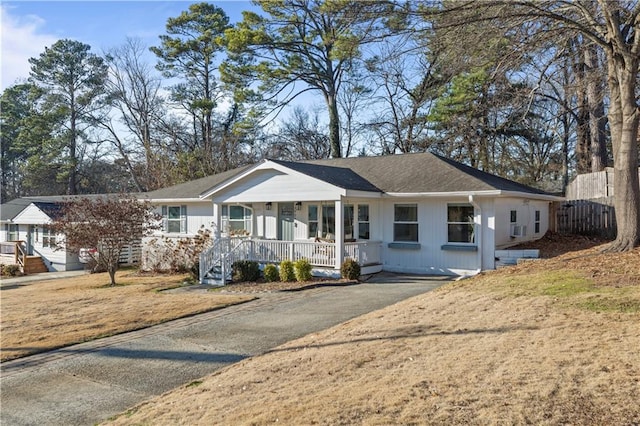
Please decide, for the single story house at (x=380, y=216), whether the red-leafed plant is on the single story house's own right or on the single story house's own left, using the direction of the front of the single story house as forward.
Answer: on the single story house's own right

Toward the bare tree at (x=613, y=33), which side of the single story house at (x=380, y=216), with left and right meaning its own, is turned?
left

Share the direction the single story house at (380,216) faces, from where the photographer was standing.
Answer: facing the viewer and to the left of the viewer

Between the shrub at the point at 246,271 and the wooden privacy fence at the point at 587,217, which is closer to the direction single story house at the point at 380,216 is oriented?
the shrub

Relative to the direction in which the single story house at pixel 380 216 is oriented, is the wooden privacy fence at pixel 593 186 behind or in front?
behind

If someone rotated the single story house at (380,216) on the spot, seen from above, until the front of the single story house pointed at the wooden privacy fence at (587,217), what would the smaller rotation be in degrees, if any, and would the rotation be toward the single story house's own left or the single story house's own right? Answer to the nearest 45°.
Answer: approximately 135° to the single story house's own left

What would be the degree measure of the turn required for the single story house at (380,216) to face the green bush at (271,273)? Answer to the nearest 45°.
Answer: approximately 45° to its right

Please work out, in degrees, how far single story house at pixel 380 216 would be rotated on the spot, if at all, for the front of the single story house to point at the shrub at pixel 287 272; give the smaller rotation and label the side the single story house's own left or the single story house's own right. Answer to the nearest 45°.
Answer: approximately 45° to the single story house's own right

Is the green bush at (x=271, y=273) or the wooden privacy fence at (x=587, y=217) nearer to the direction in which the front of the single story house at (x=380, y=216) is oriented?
the green bush

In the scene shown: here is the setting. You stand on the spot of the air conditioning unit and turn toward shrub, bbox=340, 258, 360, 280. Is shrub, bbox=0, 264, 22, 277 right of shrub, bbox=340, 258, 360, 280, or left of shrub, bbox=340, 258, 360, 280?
right

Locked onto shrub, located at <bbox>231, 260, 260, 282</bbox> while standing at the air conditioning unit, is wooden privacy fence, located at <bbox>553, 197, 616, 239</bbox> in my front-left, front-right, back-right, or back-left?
back-right
